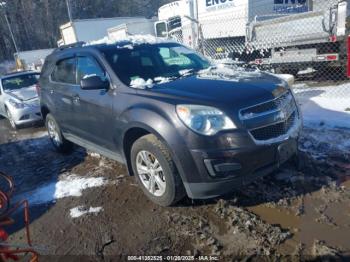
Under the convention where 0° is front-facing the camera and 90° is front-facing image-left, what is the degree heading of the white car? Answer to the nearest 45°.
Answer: approximately 315°

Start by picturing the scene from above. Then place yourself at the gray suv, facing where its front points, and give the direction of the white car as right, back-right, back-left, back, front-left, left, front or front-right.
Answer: back

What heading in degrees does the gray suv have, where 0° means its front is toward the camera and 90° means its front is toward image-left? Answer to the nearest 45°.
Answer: approximately 315°

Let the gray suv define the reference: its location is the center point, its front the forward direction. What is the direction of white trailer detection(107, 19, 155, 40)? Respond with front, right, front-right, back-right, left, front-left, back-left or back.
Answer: back-left

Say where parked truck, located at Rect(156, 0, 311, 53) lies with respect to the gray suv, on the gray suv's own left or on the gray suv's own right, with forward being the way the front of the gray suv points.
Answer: on the gray suv's own left

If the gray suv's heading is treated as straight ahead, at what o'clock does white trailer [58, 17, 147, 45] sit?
The white trailer is roughly at 7 o'clock from the gray suv.

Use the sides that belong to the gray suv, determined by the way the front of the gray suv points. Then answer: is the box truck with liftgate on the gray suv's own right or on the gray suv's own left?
on the gray suv's own left
